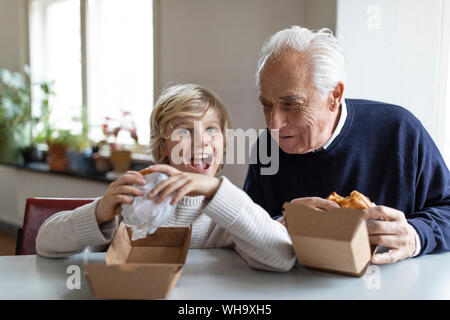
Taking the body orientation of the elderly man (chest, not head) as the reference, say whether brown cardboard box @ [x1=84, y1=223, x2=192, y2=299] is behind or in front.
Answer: in front

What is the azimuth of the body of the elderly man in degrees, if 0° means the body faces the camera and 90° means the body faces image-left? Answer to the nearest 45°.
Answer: approximately 45°

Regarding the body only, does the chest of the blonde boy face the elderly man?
no

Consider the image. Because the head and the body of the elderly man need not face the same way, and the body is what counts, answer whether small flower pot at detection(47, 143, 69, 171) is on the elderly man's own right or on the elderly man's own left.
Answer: on the elderly man's own right

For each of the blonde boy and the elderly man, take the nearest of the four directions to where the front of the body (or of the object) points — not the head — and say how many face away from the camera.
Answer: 0

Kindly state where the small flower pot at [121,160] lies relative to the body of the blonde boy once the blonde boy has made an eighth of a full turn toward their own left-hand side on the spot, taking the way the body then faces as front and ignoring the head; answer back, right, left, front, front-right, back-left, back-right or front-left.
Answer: back-left

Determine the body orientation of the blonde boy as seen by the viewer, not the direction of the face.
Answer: toward the camera

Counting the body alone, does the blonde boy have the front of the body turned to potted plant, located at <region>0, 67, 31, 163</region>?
no

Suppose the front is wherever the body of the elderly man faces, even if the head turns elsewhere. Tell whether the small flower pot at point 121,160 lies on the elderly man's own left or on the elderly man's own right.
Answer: on the elderly man's own right

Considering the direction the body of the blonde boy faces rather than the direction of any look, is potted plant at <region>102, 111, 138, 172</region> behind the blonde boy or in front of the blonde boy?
behind

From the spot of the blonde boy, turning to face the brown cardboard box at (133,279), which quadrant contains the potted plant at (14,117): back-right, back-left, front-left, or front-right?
back-right

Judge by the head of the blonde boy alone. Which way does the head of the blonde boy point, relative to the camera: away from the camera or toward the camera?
toward the camera

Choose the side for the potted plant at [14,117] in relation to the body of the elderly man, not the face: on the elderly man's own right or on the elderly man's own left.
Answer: on the elderly man's own right
